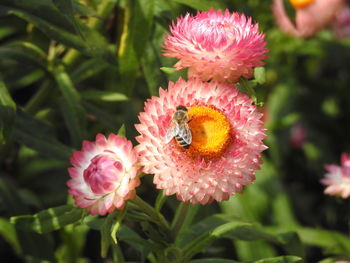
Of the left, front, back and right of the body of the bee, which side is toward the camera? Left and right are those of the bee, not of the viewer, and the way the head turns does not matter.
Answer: back

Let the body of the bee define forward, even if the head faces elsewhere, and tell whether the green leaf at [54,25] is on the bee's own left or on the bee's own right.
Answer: on the bee's own left

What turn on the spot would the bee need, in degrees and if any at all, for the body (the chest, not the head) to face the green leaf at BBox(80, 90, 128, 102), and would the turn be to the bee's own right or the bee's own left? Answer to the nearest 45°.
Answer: approximately 45° to the bee's own left

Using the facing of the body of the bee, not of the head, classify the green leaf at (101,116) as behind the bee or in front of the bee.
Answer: in front

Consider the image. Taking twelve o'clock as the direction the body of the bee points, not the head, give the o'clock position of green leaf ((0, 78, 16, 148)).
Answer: The green leaf is roughly at 10 o'clock from the bee.

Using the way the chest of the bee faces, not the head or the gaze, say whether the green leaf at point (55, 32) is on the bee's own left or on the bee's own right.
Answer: on the bee's own left

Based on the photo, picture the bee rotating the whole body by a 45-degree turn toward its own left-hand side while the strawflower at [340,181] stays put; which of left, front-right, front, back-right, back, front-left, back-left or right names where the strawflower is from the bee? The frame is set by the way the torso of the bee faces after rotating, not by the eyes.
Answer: right

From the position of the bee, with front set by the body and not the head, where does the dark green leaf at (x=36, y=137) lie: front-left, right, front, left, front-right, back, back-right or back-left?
front-left
